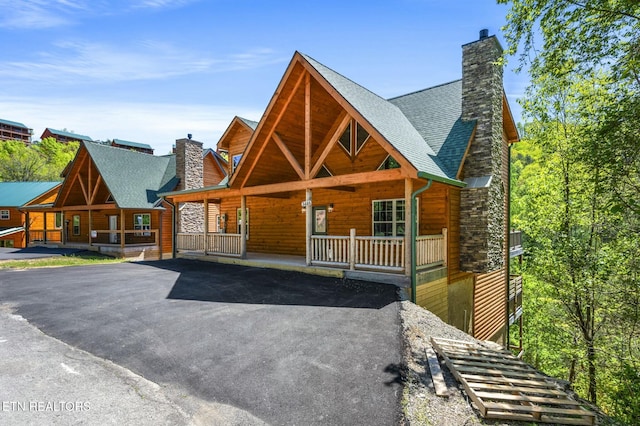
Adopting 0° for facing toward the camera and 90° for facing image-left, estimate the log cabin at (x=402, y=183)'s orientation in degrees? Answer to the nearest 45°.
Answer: approximately 45°

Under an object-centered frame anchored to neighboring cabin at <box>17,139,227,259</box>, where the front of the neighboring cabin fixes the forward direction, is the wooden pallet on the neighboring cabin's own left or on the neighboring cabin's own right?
on the neighboring cabin's own left

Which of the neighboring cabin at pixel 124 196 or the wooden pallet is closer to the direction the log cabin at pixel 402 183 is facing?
the wooden pallet

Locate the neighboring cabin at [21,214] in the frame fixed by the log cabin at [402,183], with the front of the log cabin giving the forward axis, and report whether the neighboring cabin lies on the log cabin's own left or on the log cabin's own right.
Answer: on the log cabin's own right

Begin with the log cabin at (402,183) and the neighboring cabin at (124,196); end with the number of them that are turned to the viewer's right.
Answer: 0

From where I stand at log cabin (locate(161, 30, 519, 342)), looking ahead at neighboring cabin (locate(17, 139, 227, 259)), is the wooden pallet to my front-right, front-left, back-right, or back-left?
back-left

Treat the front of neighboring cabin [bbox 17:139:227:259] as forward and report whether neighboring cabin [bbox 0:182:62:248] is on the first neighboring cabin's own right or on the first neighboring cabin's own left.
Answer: on the first neighboring cabin's own right

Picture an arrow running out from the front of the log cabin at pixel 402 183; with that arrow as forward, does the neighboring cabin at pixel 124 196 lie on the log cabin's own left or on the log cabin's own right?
on the log cabin's own right
